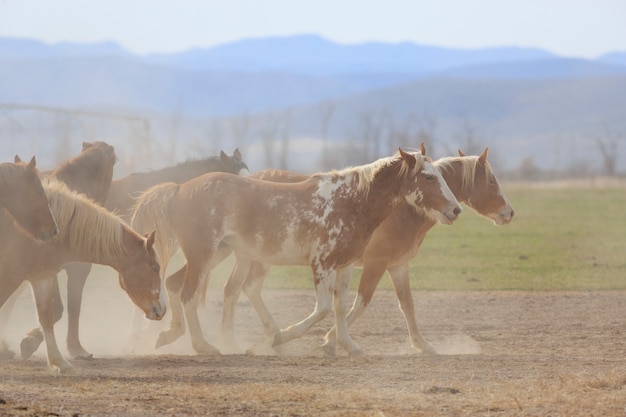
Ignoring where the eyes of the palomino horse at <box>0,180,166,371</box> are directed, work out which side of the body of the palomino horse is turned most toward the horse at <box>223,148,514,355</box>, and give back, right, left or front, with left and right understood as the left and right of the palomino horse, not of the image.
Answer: front

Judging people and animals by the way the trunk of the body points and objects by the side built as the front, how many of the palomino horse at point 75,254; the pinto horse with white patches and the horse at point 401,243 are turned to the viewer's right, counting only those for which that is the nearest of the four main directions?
3

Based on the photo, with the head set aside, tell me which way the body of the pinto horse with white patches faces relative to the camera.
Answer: to the viewer's right

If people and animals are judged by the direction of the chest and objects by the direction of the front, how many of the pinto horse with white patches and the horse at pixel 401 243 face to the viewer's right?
2

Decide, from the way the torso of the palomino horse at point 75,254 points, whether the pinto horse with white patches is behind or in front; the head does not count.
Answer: in front

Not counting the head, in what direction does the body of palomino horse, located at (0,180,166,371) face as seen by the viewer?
to the viewer's right

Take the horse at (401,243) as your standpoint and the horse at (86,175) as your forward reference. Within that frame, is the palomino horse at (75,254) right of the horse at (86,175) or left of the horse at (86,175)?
left

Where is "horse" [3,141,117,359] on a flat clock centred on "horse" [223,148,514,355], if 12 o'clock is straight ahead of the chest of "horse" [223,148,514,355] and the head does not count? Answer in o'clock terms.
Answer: "horse" [3,141,117,359] is roughly at 6 o'clock from "horse" [223,148,514,355].

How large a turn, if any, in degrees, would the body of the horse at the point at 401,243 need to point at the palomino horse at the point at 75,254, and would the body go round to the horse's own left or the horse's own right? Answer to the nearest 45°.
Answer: approximately 135° to the horse's own right

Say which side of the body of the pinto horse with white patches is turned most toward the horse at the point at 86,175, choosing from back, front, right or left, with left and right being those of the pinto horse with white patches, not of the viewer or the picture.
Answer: back

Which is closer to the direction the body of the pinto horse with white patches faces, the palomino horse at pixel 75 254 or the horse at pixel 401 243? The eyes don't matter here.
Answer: the horse

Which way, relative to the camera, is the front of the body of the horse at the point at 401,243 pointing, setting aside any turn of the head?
to the viewer's right

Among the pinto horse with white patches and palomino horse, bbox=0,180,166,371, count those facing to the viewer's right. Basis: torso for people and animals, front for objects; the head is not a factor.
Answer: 2
